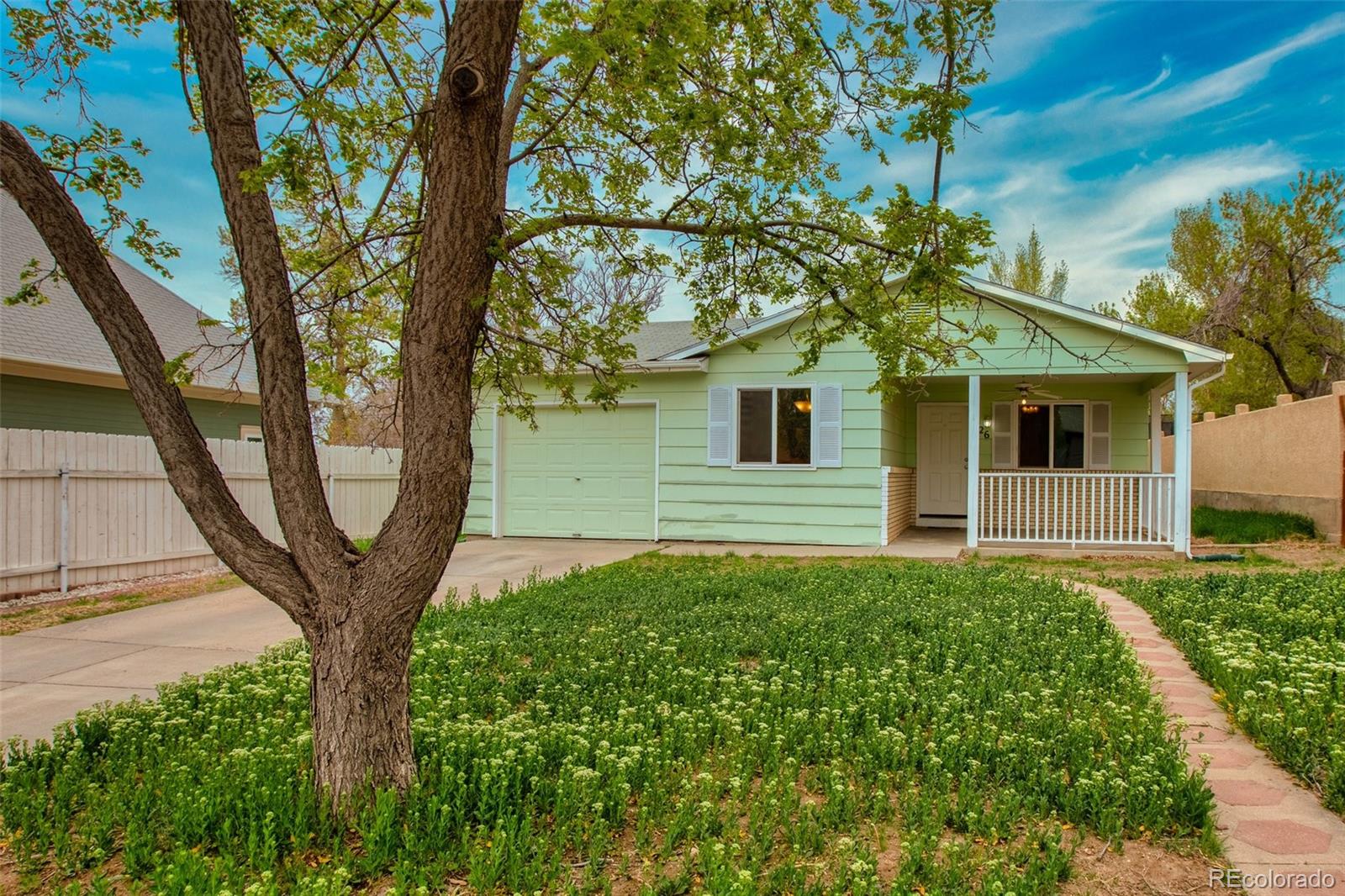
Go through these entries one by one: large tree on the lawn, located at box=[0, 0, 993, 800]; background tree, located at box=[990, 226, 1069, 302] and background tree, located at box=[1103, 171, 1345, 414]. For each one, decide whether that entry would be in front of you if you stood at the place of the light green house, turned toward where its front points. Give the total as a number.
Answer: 1

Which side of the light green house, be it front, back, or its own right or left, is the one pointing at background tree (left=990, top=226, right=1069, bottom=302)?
back

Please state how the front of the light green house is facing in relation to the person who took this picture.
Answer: facing the viewer

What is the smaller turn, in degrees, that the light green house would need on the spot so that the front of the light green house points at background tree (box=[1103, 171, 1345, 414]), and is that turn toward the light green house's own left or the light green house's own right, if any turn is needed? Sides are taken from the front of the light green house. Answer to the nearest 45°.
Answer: approximately 135° to the light green house's own left

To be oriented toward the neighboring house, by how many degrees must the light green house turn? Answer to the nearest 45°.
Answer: approximately 90° to its right

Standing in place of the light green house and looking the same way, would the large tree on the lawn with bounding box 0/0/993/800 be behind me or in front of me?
in front

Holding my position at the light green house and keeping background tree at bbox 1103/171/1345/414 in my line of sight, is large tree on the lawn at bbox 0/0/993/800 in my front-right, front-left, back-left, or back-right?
back-right

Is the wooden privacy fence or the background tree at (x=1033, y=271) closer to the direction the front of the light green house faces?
the wooden privacy fence

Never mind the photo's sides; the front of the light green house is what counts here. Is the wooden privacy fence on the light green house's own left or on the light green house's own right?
on the light green house's own right
